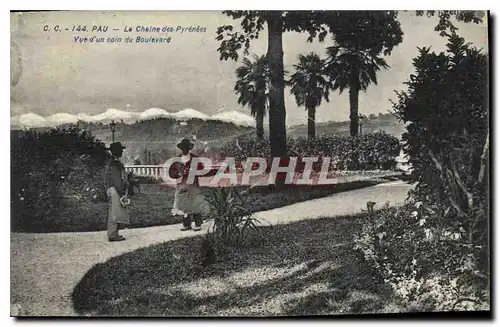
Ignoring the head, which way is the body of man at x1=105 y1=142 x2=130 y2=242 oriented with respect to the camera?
to the viewer's right

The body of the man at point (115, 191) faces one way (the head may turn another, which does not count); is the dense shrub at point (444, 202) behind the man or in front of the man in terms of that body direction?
in front

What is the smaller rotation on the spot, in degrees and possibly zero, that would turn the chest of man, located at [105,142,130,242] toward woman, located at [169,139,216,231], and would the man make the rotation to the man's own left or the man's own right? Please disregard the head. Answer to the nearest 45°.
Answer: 0° — they already face them

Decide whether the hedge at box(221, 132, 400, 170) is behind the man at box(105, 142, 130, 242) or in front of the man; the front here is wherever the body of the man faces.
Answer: in front

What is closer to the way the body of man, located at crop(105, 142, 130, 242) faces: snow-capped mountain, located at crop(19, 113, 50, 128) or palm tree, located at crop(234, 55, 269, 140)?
the palm tree

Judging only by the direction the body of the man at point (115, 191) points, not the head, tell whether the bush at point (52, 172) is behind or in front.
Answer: behind
